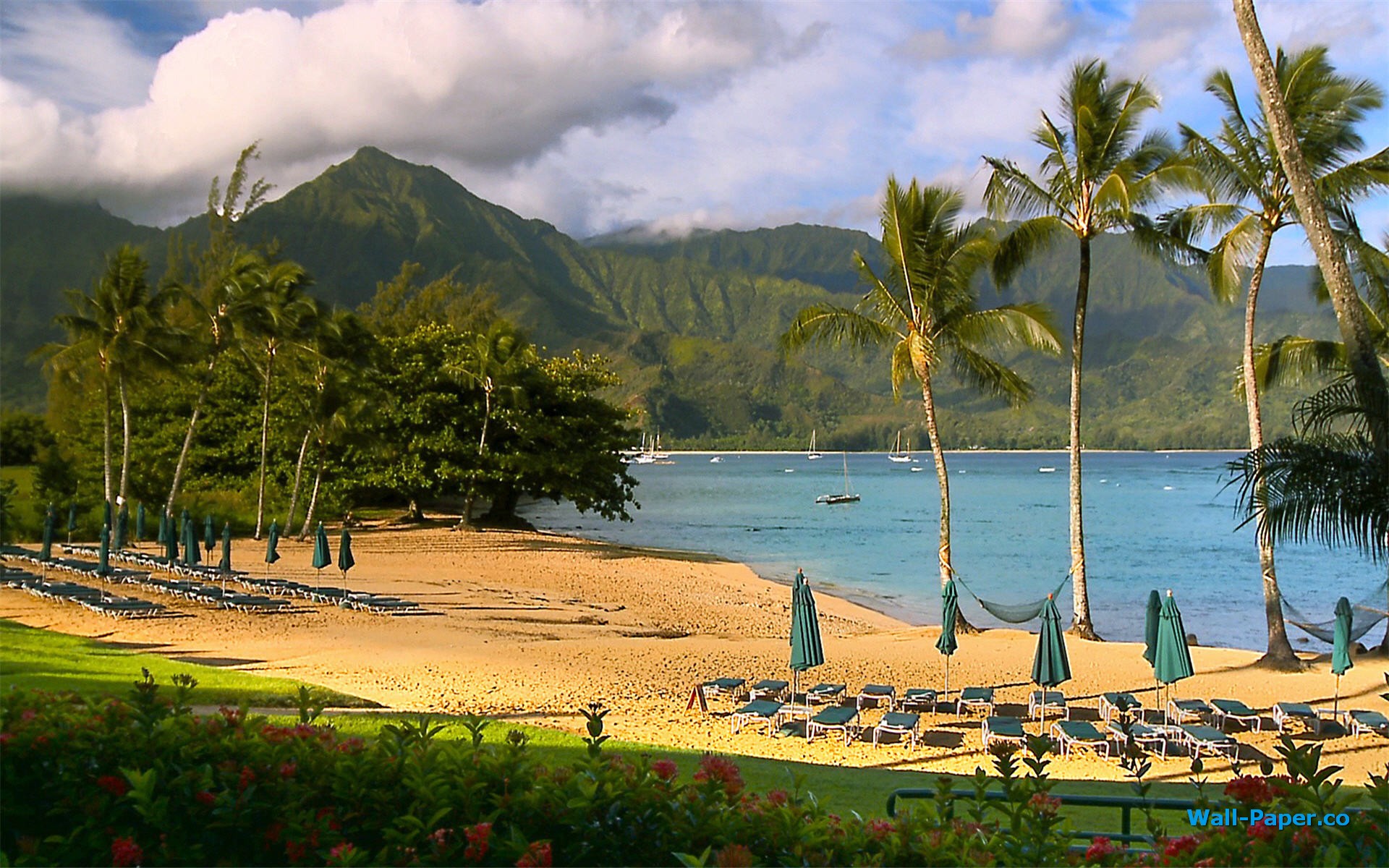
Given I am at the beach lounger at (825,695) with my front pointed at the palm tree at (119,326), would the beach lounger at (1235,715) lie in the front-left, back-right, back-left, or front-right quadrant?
back-right

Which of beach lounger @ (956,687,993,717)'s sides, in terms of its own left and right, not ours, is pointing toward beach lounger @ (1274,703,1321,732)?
right

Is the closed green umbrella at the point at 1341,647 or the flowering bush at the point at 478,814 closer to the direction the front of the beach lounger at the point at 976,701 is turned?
the closed green umbrella

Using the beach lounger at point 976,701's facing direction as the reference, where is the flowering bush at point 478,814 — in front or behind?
behind

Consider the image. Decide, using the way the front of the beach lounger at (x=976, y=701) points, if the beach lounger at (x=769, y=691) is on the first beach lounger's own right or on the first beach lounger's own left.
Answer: on the first beach lounger's own left

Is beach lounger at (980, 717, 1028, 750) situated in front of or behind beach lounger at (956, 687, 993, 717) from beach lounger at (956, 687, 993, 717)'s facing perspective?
behind

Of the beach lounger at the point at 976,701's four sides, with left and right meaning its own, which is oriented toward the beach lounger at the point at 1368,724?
right

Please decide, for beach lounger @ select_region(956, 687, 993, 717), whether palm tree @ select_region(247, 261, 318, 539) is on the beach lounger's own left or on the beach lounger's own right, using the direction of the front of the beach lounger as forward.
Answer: on the beach lounger's own left

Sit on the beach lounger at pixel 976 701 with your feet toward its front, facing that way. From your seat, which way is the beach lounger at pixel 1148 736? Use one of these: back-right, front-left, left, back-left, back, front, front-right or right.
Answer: back-right

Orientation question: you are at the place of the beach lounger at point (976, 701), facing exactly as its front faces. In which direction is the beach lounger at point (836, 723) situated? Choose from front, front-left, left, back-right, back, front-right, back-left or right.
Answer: back-left

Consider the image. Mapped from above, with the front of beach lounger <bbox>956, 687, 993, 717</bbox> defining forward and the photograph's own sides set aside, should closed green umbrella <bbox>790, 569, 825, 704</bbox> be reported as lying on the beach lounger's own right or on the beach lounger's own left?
on the beach lounger's own left

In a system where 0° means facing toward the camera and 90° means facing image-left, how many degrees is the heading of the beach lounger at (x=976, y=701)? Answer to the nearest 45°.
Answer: approximately 180°
